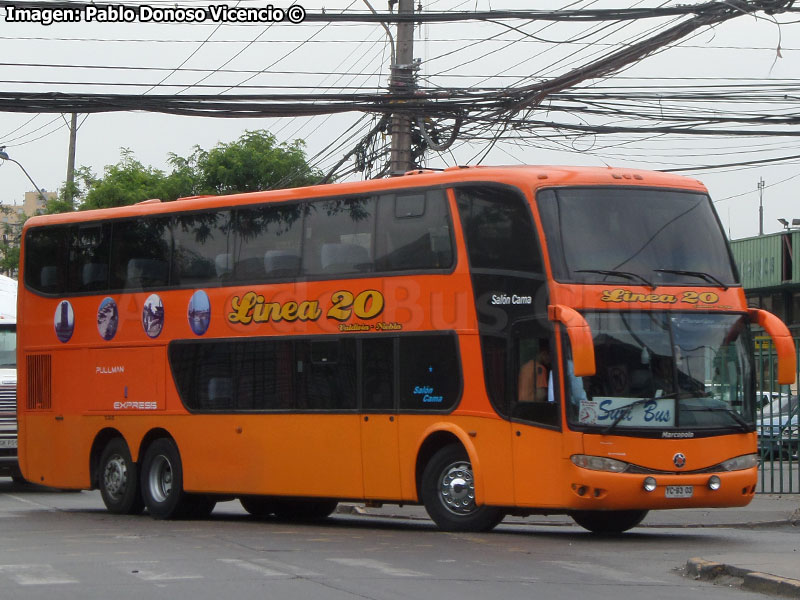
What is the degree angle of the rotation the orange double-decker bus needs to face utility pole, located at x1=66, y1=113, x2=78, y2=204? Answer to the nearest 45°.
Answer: approximately 135° to its left

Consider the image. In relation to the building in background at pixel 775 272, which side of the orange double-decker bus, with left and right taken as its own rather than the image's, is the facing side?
left

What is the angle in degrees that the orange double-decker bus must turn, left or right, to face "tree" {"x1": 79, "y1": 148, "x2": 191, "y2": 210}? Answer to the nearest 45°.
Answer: approximately 135° to its left

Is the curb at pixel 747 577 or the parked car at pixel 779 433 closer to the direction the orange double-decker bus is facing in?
the curb

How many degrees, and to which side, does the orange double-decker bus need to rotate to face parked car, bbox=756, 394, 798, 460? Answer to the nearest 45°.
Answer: approximately 90° to its left

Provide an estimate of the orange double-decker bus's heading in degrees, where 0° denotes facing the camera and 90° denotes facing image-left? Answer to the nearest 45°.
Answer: approximately 315°

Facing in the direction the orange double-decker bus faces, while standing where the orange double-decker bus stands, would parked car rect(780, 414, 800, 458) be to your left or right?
on your left

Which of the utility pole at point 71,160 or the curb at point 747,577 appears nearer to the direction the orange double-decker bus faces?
the curb
